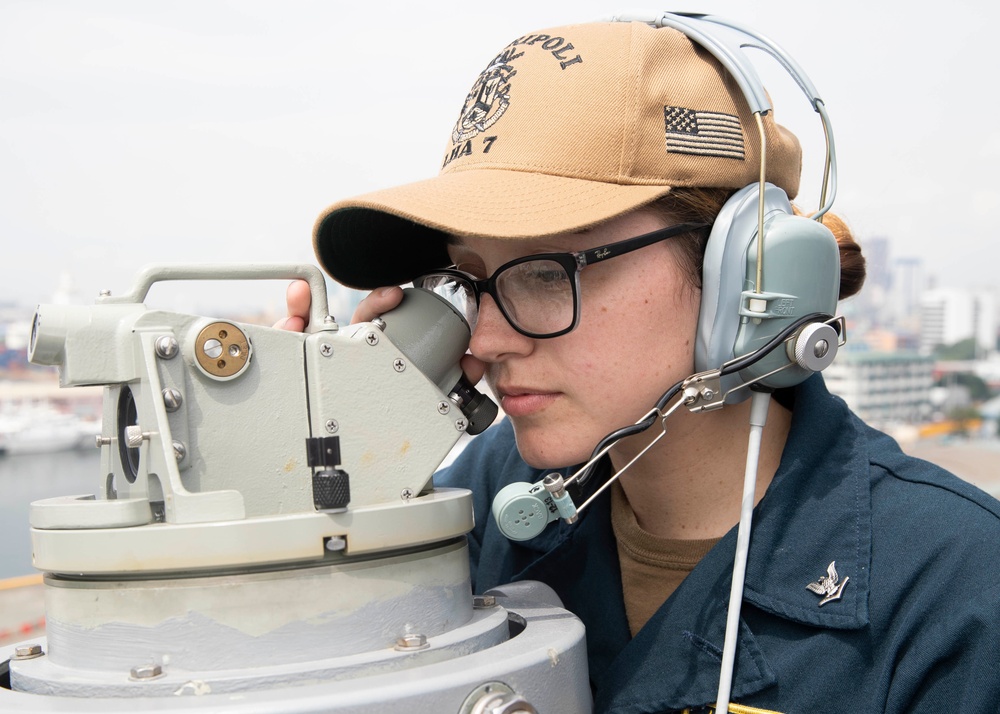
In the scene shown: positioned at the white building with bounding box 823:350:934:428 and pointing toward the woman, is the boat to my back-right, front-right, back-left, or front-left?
front-right

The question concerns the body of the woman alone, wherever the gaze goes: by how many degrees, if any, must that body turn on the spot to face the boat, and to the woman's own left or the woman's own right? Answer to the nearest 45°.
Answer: approximately 90° to the woman's own right

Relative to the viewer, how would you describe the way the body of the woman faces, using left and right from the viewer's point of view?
facing the viewer and to the left of the viewer

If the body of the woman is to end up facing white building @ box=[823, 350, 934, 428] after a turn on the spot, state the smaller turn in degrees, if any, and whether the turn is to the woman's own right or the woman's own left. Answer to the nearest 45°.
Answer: approximately 135° to the woman's own right

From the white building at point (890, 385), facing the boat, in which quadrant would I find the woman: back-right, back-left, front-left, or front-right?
front-left

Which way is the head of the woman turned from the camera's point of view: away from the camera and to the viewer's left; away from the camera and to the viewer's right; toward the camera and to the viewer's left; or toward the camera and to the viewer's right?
toward the camera and to the viewer's left
